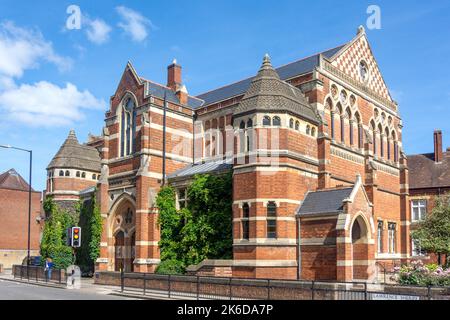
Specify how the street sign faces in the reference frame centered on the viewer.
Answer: facing the viewer

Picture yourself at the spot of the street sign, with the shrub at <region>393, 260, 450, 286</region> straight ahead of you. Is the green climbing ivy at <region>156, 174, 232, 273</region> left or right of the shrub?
left

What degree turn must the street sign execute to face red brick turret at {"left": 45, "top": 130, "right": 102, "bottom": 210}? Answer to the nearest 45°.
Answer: approximately 135° to its right

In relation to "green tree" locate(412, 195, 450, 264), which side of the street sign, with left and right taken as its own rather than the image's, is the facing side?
back

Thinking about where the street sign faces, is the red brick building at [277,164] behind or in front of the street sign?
behind

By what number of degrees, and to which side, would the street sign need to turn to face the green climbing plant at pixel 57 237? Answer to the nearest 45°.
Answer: approximately 135° to its right
